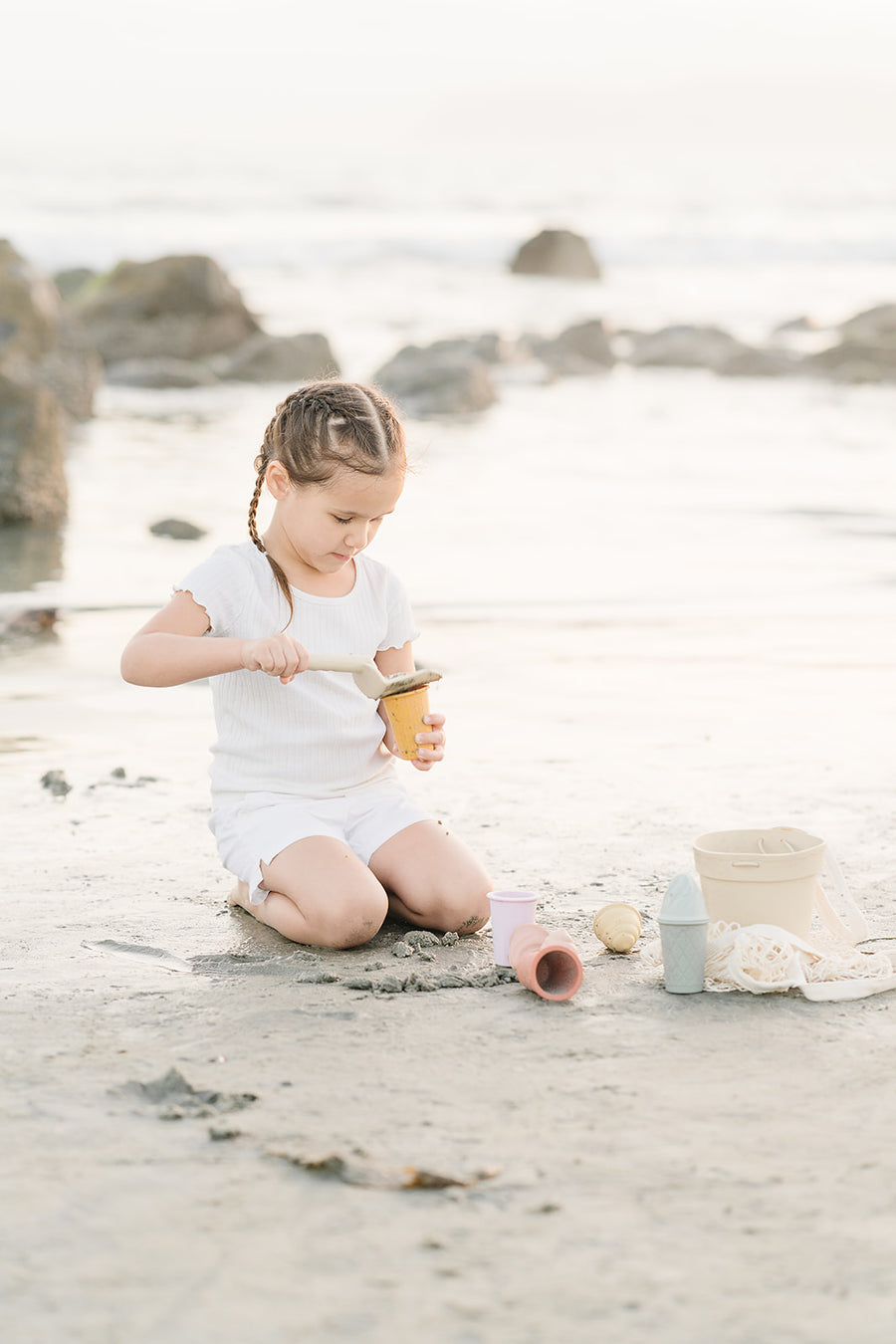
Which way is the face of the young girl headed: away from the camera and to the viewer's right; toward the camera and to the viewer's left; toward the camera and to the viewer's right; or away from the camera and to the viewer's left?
toward the camera and to the viewer's right

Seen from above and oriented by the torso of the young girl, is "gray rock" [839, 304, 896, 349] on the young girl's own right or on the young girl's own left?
on the young girl's own left

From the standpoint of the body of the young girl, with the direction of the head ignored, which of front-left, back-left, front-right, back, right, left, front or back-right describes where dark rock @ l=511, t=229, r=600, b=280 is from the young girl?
back-left

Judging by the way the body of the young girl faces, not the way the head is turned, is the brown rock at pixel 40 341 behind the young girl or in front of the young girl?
behind

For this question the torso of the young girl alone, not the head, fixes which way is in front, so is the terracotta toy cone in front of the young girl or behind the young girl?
in front

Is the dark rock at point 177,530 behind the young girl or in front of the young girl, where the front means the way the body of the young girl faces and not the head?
behind

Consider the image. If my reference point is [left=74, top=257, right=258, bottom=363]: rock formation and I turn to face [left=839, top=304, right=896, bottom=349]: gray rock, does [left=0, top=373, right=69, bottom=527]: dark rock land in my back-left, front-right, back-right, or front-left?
back-right

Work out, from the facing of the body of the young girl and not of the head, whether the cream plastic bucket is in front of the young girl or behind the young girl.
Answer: in front

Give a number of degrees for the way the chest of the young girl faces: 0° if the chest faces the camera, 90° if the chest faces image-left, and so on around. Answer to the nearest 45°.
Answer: approximately 315°
